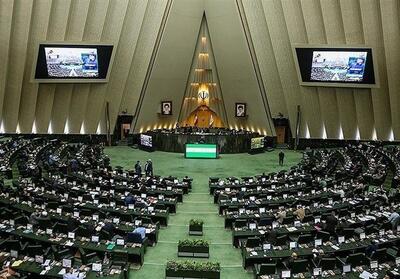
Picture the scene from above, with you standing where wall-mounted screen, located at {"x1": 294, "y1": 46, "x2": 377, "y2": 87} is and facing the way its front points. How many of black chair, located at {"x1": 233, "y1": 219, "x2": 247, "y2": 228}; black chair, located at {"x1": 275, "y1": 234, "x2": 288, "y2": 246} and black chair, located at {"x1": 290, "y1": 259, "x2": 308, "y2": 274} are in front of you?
3

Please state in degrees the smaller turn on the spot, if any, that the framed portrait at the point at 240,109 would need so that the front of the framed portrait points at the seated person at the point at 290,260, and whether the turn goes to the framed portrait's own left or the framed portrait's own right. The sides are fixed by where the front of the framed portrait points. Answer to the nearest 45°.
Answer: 0° — it already faces them

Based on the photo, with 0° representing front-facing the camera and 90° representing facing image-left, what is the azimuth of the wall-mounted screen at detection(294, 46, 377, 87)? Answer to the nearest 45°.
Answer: approximately 0°
